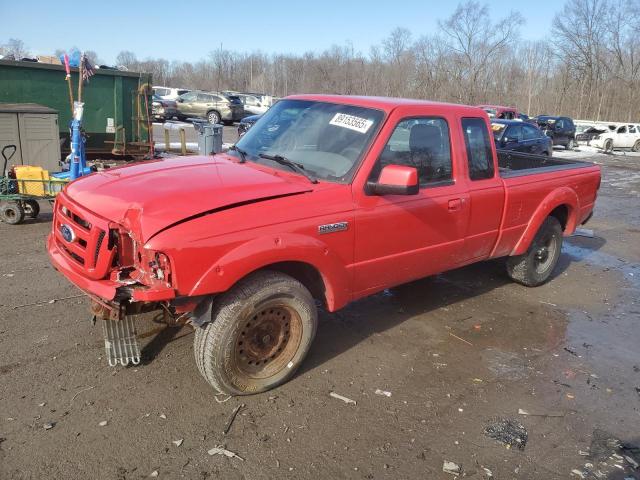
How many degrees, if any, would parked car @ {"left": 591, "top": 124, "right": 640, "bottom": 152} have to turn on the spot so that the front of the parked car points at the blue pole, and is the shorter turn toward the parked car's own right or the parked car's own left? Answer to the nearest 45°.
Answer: approximately 45° to the parked car's own left

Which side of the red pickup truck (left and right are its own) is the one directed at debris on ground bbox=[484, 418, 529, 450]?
left

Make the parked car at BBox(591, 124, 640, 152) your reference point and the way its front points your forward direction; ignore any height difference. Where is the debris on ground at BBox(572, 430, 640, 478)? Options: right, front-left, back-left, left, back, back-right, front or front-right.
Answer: front-left

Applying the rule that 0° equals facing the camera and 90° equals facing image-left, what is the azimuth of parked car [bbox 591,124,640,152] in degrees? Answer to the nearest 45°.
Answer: approximately 45°

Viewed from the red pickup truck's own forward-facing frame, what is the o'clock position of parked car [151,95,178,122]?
The parked car is roughly at 4 o'clock from the red pickup truck.

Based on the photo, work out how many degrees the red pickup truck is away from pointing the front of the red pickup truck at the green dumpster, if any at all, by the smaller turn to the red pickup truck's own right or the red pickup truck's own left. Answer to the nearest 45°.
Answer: approximately 90° to the red pickup truck's own right

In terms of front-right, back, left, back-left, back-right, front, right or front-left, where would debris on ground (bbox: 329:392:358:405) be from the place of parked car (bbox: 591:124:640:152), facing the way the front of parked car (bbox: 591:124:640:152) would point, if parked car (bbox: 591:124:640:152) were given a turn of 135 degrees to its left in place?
right

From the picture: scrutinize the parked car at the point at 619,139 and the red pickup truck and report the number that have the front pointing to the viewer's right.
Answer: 0

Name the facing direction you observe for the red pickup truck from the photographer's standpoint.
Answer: facing the viewer and to the left of the viewer

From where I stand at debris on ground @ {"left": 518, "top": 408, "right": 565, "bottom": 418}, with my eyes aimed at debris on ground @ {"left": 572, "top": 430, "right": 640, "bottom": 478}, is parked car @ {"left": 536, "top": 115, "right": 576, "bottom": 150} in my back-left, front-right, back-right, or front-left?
back-left
